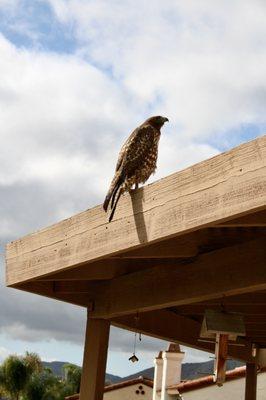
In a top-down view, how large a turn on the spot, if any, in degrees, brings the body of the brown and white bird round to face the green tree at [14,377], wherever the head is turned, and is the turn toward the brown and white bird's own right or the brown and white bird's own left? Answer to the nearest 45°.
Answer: approximately 90° to the brown and white bird's own left

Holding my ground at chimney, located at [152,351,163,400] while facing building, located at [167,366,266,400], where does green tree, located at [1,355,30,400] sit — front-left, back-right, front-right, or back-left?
back-left

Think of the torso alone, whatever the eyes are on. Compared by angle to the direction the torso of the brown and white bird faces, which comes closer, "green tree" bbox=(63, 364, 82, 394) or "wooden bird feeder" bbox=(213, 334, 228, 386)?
the wooden bird feeder

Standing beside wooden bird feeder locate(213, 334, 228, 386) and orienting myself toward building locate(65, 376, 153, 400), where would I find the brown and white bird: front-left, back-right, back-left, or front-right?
back-left

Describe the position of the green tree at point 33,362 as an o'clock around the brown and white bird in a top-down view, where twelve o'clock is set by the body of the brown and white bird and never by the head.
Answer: The green tree is roughly at 9 o'clock from the brown and white bird.

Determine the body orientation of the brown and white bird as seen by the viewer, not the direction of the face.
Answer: to the viewer's right

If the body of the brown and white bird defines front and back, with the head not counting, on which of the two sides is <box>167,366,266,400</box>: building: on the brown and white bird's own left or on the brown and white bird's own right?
on the brown and white bird's own left

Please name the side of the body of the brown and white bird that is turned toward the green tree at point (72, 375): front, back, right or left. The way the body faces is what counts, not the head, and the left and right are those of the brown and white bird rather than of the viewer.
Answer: left
